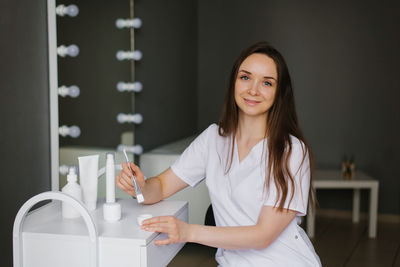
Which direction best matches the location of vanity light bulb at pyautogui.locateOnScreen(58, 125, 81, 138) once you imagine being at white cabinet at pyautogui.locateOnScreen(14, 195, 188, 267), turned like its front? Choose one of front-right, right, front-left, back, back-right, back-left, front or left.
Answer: back

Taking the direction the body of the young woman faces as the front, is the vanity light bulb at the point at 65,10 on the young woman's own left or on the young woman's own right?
on the young woman's own right

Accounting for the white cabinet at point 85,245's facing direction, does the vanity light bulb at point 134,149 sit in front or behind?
behind

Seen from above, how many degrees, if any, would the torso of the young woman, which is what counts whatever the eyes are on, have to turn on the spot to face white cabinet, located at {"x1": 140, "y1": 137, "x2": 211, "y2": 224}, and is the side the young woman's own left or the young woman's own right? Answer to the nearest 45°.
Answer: approximately 135° to the young woman's own right

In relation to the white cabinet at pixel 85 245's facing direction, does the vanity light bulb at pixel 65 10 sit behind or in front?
behind

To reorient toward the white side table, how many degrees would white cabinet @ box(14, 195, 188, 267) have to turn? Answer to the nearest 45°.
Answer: approximately 135° to its left

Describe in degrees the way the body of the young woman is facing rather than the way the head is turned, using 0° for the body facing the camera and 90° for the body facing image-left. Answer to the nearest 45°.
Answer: approximately 45°

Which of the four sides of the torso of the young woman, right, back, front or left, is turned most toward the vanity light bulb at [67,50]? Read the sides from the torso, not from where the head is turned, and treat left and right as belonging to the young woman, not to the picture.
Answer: right
